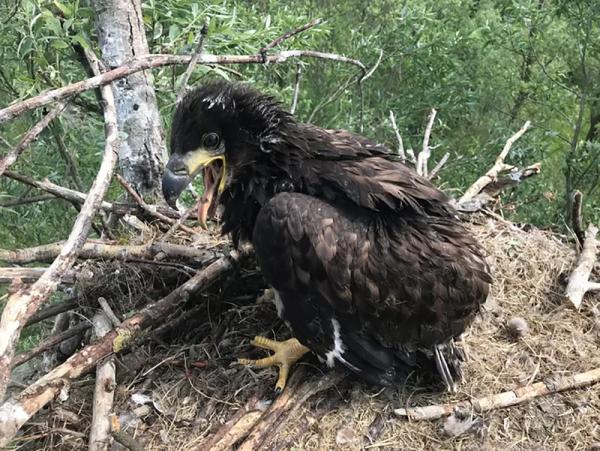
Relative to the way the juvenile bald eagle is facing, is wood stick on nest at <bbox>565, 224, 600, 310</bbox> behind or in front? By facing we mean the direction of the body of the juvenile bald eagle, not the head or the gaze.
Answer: behind

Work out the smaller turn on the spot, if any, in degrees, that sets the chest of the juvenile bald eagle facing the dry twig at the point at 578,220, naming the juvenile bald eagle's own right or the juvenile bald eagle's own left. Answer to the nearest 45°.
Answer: approximately 135° to the juvenile bald eagle's own right

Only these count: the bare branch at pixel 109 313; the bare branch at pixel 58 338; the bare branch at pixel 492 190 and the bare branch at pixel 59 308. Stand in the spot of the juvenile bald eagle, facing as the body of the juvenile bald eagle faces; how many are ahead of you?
3

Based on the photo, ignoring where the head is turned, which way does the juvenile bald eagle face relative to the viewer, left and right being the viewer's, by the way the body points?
facing to the left of the viewer

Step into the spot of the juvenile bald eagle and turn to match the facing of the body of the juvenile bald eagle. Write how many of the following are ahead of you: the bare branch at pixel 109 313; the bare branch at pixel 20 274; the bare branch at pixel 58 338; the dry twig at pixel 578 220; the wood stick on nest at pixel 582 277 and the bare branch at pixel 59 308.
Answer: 4

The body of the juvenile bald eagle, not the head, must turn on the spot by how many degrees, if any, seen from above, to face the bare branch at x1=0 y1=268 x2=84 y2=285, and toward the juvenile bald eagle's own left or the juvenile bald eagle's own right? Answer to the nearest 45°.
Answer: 0° — it already faces it

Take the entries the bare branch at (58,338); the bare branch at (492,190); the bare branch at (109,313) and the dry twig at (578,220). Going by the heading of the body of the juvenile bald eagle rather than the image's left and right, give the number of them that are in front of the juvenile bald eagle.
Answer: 2

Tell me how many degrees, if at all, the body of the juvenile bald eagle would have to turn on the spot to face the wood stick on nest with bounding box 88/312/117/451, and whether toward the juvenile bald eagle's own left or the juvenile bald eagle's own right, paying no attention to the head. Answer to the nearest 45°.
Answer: approximately 45° to the juvenile bald eagle's own left

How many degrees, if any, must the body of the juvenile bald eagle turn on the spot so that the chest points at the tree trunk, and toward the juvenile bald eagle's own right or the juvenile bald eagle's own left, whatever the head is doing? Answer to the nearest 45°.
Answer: approximately 45° to the juvenile bald eagle's own right

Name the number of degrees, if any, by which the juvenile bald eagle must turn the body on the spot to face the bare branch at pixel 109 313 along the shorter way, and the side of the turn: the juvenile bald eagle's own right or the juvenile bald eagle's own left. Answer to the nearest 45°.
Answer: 0° — it already faces it
